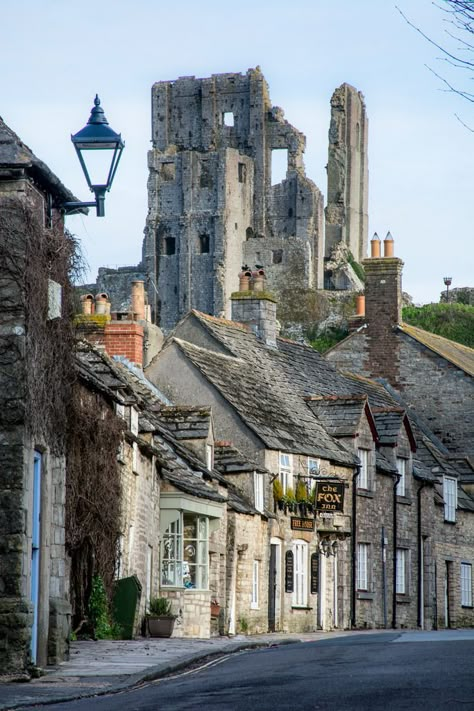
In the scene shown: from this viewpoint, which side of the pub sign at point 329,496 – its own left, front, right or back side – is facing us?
front

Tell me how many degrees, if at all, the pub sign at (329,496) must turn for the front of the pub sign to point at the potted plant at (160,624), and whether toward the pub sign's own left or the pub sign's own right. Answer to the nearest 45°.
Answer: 0° — it already faces it

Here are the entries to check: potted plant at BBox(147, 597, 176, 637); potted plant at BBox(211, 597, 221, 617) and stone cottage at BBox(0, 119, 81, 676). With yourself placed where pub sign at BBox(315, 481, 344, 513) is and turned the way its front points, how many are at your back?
0

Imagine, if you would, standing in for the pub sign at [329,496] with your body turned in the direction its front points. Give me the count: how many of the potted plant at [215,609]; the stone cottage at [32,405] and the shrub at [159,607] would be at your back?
0

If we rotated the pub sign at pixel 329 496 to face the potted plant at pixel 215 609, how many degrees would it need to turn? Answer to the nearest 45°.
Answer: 0° — it already faces it

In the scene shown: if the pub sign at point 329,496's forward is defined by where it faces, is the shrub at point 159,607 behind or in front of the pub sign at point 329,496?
in front

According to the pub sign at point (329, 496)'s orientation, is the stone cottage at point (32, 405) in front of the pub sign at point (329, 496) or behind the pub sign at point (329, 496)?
in front
